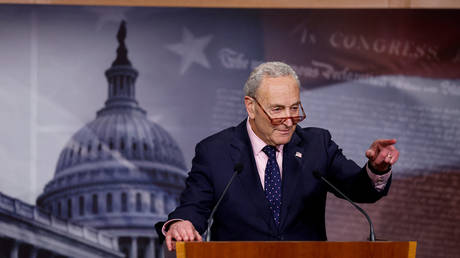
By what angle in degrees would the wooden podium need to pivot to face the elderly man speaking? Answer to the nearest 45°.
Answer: approximately 180°

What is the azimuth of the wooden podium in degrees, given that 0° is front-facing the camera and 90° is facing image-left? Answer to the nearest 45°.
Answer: approximately 0°
